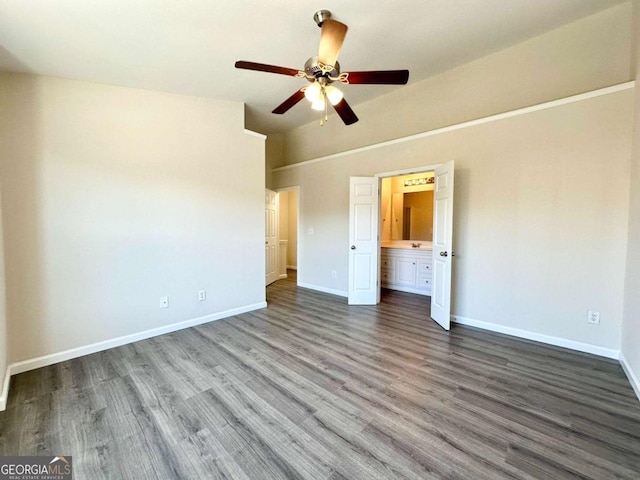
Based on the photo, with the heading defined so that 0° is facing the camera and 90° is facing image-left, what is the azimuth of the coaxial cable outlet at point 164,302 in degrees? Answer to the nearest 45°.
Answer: approximately 0°

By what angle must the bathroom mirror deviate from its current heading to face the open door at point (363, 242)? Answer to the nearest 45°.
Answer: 0° — it already faces it

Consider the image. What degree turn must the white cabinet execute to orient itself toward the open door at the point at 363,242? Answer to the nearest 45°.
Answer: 0° — it already faces it

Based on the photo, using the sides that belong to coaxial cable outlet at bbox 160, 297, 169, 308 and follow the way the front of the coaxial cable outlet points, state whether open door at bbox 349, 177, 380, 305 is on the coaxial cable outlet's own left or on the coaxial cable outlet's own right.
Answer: on the coaxial cable outlet's own left

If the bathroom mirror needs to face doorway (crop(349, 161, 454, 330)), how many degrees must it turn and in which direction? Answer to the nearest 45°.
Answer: approximately 45° to its left

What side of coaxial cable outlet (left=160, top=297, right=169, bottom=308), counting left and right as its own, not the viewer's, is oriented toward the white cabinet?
left

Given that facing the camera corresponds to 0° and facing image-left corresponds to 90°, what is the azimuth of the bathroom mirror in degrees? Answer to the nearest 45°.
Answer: approximately 45°

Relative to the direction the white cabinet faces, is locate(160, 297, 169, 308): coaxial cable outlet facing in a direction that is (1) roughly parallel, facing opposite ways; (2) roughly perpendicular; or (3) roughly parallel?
roughly perpendicular
